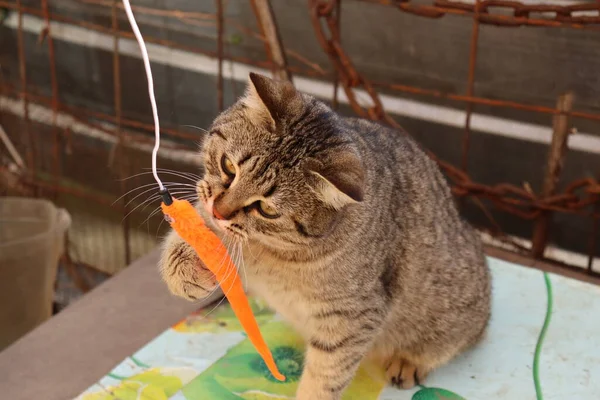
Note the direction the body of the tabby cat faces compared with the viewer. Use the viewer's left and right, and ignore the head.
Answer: facing the viewer and to the left of the viewer

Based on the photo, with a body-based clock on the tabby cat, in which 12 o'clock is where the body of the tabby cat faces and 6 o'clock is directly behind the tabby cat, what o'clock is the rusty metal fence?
The rusty metal fence is roughly at 4 o'clock from the tabby cat.

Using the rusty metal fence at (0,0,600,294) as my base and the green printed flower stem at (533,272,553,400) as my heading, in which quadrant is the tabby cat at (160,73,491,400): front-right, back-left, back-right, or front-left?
front-right

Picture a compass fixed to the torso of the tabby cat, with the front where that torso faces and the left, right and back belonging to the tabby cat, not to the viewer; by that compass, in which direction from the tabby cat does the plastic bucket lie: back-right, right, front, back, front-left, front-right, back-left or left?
right
